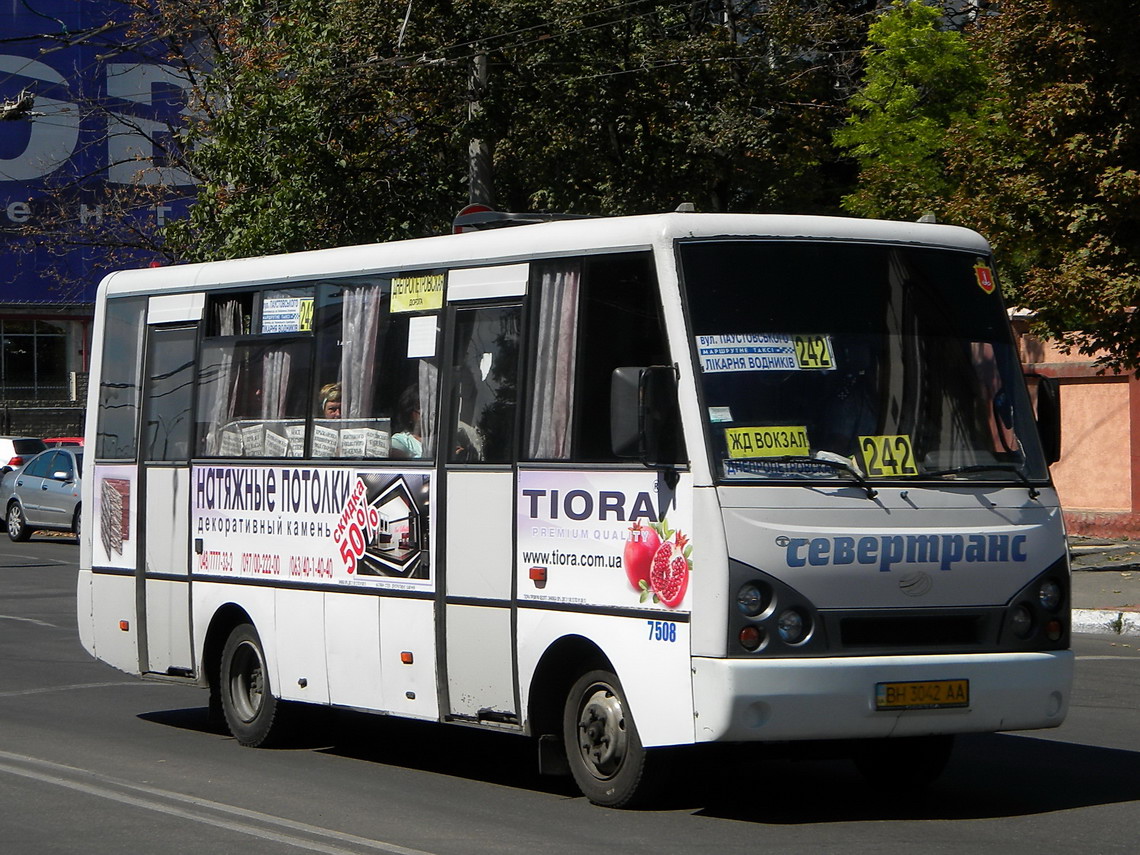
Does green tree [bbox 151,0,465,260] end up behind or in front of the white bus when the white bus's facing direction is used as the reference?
behind

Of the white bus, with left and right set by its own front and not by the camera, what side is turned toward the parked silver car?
back

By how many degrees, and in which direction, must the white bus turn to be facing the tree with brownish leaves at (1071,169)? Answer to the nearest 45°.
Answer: approximately 90° to its left

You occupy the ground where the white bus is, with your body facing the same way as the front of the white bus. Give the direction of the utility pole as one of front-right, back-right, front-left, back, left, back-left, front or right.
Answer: back-left

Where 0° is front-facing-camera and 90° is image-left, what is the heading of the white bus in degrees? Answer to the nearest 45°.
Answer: approximately 315°

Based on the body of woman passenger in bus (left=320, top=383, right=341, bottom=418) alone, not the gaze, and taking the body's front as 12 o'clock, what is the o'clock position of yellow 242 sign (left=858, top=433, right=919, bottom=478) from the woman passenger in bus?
The yellow 242 sign is roughly at 12 o'clock from the woman passenger in bus.
